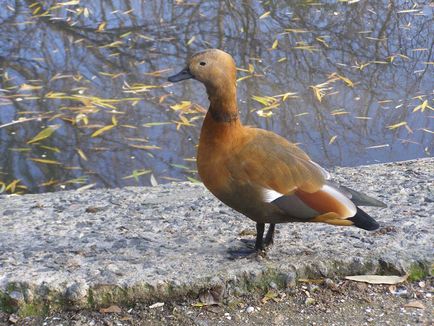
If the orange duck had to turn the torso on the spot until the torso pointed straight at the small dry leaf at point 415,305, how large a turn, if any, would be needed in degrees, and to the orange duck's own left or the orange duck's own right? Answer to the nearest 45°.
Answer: approximately 180°

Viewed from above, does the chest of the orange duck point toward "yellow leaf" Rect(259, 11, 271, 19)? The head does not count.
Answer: no

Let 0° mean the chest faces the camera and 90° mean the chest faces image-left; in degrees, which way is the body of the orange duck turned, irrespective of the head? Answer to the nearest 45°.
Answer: approximately 90°

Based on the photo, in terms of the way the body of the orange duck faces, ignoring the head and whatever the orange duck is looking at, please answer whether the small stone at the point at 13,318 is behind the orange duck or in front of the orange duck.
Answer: in front

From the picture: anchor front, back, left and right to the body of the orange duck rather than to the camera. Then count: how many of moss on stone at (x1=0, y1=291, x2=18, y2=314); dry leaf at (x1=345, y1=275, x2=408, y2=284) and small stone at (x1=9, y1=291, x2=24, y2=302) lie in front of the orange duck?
2

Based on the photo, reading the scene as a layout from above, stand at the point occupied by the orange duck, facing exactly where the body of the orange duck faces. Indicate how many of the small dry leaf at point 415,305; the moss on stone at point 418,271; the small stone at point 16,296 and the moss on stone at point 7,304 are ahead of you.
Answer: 2

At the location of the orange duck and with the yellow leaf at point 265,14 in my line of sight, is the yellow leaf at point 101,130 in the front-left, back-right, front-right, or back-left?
front-left

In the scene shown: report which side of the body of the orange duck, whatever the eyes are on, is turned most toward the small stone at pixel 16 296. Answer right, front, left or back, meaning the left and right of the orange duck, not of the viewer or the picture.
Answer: front

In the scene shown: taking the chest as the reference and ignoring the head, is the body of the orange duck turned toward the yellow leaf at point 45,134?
no

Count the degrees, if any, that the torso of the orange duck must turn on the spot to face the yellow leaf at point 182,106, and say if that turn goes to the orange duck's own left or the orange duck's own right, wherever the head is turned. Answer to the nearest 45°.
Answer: approximately 90° to the orange duck's own right

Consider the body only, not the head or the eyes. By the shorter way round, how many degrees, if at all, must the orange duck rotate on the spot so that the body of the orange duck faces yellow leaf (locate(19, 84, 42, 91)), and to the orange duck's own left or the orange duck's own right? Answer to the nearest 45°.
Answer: approximately 45° to the orange duck's own right

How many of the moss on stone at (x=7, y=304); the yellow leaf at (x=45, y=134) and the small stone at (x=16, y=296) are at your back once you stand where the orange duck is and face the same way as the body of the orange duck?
0
